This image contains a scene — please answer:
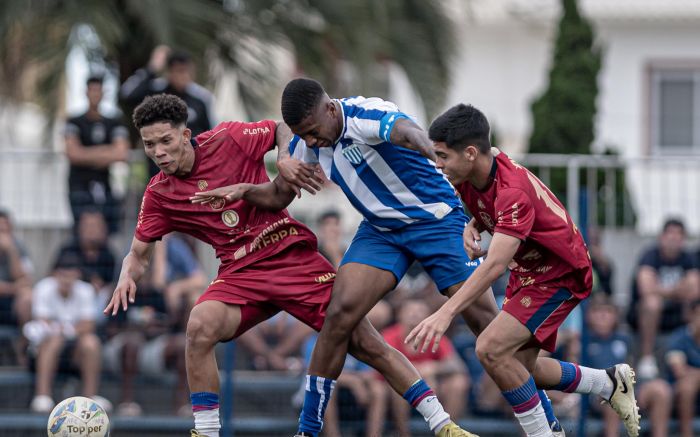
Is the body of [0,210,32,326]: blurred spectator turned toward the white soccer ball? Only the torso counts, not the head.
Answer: yes

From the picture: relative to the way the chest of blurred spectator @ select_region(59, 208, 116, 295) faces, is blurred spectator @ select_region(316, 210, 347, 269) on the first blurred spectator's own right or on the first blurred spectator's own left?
on the first blurred spectator's own left

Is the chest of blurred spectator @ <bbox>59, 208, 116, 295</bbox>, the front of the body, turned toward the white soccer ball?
yes

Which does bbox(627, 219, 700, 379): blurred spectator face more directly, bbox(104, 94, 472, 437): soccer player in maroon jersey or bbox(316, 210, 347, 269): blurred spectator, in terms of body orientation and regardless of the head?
the soccer player in maroon jersey

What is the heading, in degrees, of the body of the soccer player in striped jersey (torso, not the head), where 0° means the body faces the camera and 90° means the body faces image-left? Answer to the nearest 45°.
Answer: approximately 45°

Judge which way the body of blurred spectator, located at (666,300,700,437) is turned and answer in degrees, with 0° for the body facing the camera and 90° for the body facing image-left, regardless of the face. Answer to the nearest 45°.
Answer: approximately 0°

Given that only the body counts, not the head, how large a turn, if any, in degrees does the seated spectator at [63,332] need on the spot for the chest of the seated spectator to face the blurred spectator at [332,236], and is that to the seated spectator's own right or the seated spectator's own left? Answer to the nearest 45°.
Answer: approximately 90° to the seated spectator's own left

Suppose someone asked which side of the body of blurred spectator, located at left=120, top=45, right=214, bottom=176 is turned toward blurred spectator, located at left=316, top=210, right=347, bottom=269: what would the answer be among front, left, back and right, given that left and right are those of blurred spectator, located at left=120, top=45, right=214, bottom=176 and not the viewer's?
left

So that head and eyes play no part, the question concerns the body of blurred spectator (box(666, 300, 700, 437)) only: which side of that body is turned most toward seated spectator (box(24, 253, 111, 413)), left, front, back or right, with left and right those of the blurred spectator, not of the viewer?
right

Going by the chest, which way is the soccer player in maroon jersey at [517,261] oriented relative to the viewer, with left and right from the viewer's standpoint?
facing to the left of the viewer
